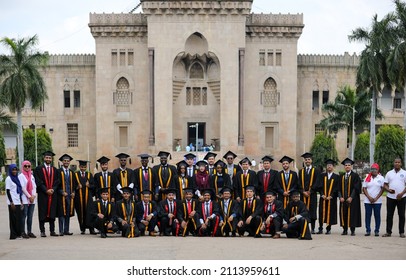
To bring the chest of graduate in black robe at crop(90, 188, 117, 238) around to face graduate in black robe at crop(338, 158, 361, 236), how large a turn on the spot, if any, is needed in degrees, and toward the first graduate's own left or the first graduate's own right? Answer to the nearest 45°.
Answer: approximately 90° to the first graduate's own left

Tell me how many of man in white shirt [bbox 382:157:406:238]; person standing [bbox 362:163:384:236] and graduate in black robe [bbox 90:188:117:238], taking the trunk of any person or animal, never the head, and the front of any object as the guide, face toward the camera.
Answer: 3

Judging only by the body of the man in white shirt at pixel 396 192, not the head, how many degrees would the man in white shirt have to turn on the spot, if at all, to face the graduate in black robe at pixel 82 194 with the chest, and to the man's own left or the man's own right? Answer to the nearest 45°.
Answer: approximately 90° to the man's own right

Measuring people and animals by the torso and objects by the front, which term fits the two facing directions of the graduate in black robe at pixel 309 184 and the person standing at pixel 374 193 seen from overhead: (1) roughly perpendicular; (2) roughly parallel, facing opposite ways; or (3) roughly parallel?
roughly parallel

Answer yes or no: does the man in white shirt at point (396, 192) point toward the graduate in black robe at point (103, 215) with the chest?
no

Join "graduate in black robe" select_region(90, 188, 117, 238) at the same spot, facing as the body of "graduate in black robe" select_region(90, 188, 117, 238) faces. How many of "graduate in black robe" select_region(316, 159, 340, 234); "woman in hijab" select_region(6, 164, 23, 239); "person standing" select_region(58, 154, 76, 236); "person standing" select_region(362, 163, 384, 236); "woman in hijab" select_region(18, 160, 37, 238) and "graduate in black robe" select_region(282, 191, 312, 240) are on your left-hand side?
3

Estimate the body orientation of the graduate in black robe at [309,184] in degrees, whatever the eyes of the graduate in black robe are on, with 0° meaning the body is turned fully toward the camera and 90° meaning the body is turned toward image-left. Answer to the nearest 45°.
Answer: approximately 0°

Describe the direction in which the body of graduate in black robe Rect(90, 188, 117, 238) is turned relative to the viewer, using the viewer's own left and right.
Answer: facing the viewer

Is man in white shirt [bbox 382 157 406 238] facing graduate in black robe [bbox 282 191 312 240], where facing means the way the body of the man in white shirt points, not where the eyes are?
no

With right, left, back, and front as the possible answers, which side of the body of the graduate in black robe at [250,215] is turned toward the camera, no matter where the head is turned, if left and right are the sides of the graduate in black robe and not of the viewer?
front

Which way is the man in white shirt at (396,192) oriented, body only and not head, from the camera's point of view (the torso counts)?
toward the camera

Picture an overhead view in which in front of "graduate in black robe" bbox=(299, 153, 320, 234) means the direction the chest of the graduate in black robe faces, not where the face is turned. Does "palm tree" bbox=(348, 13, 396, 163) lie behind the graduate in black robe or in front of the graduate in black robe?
behind

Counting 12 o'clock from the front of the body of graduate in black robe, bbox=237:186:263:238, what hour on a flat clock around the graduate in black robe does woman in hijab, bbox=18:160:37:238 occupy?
The woman in hijab is roughly at 3 o'clock from the graduate in black robe.

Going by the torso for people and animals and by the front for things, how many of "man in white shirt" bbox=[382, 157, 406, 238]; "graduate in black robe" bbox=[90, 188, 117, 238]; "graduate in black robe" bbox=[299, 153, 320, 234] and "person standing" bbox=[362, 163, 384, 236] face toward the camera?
4

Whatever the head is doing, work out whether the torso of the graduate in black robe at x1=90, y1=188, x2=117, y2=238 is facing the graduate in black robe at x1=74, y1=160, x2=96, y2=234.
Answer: no

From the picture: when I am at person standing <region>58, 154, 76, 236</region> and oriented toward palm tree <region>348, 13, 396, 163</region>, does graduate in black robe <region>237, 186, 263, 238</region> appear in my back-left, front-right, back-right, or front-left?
front-right
